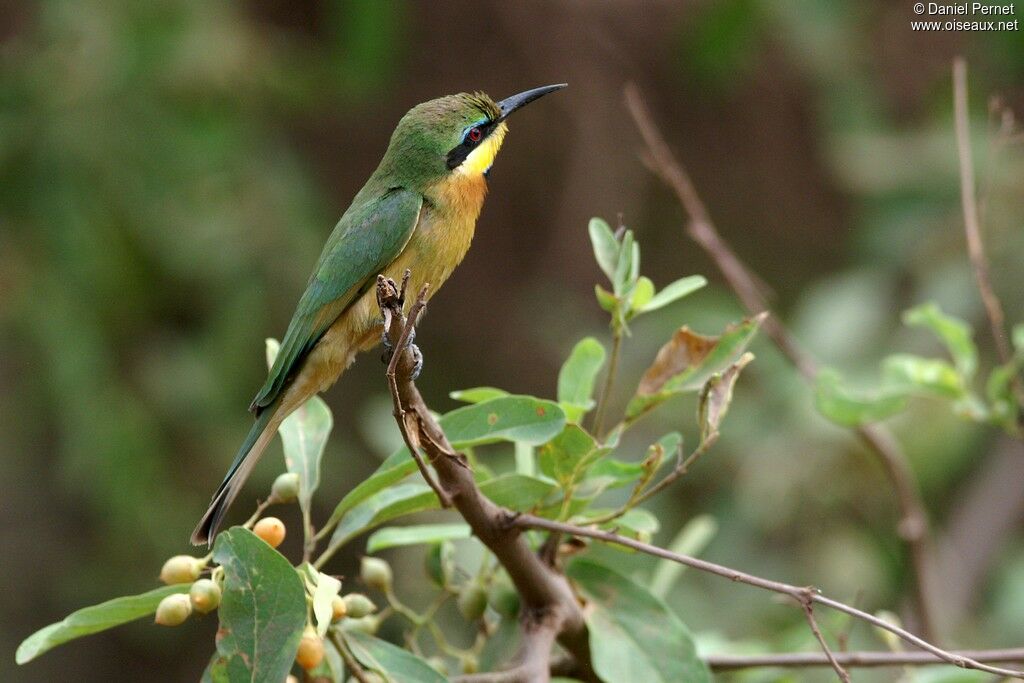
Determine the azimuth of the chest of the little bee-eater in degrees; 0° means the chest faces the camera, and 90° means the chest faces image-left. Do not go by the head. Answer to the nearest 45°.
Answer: approximately 270°

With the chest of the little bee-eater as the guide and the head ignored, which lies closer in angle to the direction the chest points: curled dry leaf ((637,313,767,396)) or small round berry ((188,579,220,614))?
the curled dry leaf

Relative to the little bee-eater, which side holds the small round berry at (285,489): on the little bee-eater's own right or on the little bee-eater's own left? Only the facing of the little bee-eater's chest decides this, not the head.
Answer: on the little bee-eater's own right

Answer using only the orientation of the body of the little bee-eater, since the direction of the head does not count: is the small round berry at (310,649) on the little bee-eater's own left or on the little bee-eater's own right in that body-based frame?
on the little bee-eater's own right
